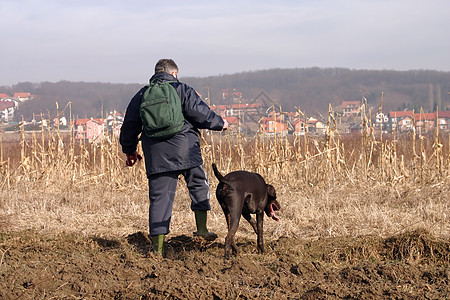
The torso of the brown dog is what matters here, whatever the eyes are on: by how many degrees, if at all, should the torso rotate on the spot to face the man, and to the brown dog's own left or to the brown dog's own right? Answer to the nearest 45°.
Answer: approximately 135° to the brown dog's own left

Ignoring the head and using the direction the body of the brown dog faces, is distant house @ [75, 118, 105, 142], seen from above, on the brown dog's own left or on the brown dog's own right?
on the brown dog's own left

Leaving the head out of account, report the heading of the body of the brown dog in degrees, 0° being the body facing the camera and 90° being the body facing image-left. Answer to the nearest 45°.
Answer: approximately 225°

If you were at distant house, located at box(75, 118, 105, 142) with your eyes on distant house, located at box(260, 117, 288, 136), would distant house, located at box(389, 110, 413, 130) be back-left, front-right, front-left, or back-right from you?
front-left

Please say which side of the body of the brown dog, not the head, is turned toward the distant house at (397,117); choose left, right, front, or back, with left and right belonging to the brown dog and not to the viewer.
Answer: front

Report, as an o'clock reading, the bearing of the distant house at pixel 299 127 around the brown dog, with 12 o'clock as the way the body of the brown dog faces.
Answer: The distant house is roughly at 11 o'clock from the brown dog.

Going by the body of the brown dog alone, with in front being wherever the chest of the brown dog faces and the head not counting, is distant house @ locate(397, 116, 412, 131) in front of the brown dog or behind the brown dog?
in front

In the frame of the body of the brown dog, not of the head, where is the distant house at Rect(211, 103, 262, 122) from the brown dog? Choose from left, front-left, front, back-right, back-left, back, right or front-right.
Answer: front-left
